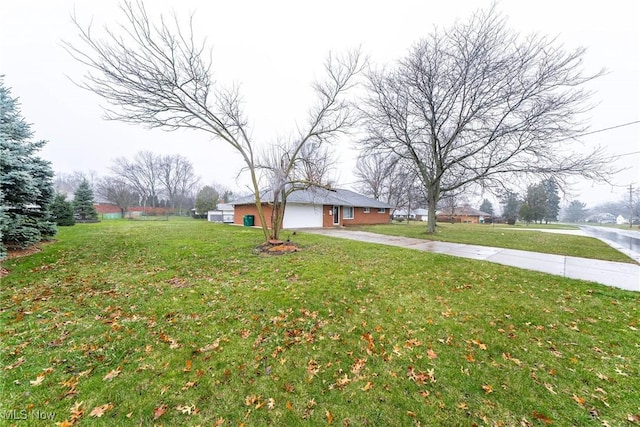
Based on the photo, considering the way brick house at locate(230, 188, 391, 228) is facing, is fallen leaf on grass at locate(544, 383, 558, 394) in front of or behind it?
in front

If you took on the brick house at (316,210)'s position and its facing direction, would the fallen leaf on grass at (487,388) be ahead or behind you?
ahead

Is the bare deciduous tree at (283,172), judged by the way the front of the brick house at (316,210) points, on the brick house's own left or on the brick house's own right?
on the brick house's own right

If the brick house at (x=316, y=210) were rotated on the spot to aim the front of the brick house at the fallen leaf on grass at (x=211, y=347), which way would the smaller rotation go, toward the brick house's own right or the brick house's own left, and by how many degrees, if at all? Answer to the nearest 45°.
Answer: approximately 45° to the brick house's own right

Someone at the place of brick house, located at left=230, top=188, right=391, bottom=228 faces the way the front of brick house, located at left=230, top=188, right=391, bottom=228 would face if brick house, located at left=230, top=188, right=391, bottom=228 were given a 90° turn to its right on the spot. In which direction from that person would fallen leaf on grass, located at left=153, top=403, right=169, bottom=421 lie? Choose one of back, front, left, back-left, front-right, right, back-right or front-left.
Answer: front-left

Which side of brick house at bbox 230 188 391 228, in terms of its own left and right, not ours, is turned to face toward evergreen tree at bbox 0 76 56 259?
right

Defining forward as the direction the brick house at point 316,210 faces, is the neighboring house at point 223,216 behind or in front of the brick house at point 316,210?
behind

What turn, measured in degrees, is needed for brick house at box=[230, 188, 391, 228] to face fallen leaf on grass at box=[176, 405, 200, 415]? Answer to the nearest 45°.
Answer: approximately 45° to its right

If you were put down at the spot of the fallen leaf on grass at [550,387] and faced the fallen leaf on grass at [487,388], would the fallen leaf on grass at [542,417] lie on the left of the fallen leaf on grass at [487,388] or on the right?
left

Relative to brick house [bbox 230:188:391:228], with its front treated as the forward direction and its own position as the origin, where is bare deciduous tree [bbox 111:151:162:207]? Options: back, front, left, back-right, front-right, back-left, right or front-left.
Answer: back

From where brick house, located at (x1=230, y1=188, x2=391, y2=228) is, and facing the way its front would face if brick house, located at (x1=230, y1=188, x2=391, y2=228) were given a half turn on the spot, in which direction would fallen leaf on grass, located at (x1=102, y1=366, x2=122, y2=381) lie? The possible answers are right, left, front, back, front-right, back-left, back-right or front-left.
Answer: back-left
